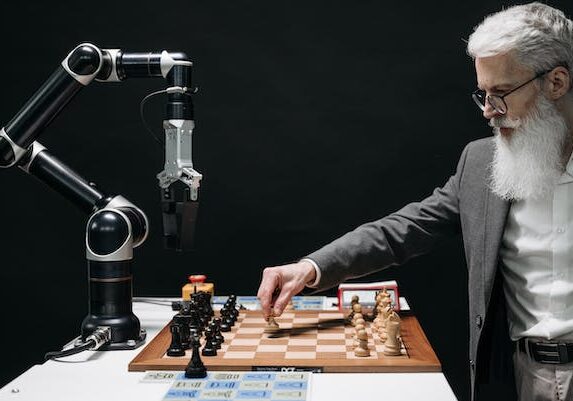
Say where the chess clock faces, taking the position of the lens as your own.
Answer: facing the viewer

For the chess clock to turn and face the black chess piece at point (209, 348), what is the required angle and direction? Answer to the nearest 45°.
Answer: approximately 45° to its right

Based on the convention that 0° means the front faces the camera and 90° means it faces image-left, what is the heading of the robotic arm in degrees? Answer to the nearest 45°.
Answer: approximately 270°

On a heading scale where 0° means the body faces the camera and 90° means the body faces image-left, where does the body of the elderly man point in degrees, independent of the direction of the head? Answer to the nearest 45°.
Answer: approximately 45°

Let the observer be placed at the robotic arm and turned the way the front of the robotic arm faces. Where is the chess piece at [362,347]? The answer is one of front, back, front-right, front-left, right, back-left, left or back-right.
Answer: front-right

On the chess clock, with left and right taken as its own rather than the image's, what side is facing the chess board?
front

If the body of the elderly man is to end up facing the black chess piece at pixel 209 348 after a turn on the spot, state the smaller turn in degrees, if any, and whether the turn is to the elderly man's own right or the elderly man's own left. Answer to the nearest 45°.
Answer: approximately 45° to the elderly man's own right

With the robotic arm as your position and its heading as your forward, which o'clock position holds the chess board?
The chess board is roughly at 1 o'clock from the robotic arm.

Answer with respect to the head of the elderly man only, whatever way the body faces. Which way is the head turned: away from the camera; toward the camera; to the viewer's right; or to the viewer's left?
to the viewer's left

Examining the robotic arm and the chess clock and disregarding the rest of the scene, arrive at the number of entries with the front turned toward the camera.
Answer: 1

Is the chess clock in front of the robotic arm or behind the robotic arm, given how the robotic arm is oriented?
in front

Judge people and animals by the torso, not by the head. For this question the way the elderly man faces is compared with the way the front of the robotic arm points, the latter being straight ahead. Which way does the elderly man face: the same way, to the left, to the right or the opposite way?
the opposite way

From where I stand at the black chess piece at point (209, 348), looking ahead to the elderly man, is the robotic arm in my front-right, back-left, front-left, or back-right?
back-left
